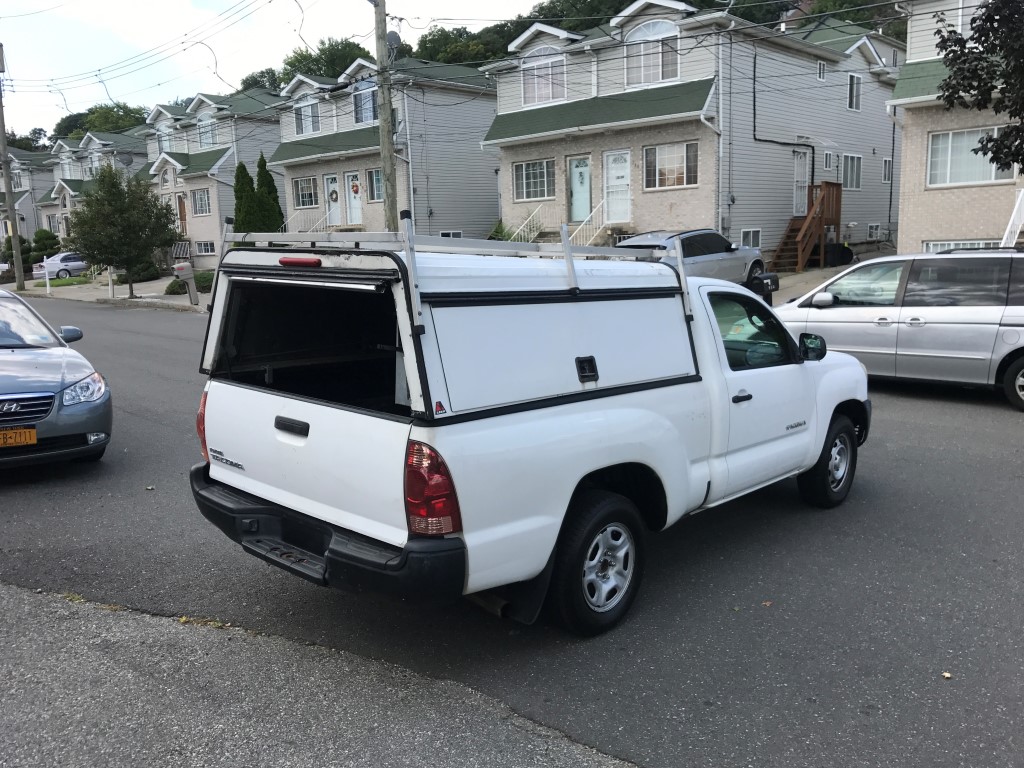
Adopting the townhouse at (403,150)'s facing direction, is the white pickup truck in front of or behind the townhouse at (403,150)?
in front

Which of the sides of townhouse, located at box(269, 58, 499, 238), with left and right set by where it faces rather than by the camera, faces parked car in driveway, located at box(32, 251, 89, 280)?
right

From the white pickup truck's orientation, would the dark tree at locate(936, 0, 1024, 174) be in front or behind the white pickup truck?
in front

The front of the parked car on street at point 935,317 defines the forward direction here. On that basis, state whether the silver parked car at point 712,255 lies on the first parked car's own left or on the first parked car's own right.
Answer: on the first parked car's own right

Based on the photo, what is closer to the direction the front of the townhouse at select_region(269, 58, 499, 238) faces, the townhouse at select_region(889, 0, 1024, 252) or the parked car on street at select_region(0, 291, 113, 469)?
the parked car on street

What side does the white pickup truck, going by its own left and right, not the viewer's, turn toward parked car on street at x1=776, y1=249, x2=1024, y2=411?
front

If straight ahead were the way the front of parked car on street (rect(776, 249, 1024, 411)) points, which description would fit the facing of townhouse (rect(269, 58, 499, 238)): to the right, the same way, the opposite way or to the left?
to the left

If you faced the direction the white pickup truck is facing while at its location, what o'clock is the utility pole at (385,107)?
The utility pole is roughly at 10 o'clock from the white pickup truck.

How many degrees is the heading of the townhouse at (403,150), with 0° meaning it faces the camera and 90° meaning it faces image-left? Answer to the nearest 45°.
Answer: approximately 45°

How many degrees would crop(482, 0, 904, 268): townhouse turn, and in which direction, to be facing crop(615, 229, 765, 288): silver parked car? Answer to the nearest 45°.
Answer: approximately 45° to its left

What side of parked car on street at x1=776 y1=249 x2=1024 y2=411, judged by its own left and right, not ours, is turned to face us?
left

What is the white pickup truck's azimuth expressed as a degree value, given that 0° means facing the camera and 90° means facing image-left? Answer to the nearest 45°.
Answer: approximately 225°

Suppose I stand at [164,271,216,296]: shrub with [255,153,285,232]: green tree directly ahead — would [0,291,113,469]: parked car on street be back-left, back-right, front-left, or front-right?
back-right

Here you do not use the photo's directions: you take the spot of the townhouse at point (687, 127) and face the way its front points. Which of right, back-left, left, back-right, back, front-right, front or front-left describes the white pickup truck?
front-left

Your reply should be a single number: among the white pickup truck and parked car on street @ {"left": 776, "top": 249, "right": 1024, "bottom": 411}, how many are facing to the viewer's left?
1

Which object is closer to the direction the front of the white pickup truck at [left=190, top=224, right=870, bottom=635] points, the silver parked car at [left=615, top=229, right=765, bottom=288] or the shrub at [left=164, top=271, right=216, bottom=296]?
the silver parked car
